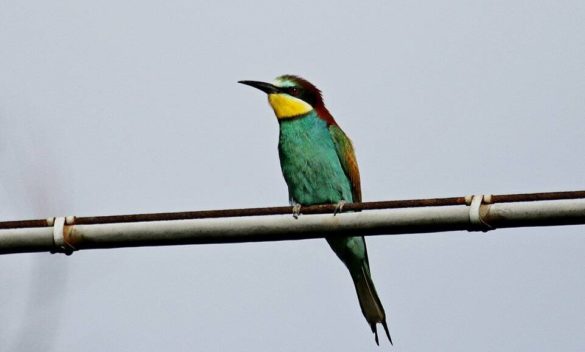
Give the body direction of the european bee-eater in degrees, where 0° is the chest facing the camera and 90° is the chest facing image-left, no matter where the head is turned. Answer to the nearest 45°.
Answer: approximately 45°
